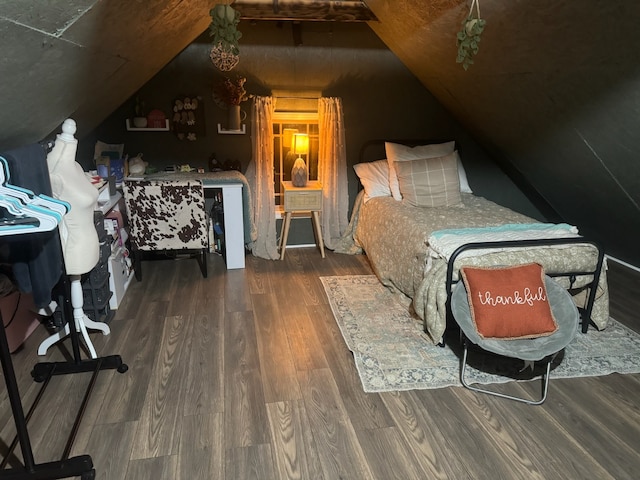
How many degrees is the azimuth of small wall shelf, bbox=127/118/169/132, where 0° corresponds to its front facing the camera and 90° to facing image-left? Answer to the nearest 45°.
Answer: approximately 0°

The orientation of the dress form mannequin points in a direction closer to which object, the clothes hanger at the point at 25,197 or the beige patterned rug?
the beige patterned rug

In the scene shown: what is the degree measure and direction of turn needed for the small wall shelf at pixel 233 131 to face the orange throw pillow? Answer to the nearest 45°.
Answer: approximately 45° to its left

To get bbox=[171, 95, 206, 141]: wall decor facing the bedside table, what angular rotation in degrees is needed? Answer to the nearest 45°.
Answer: approximately 45° to its left

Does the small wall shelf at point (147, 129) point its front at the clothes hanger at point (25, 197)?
yes

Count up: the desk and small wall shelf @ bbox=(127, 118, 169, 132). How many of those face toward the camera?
2
